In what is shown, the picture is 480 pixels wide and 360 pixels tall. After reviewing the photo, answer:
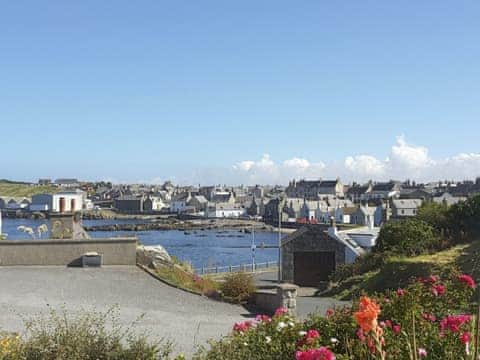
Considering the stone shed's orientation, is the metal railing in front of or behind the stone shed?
behind

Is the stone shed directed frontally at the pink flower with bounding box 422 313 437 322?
yes

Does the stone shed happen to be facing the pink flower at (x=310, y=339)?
yes

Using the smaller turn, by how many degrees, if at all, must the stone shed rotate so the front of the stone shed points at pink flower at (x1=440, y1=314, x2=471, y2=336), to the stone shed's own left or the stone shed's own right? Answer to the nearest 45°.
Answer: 0° — it already faces it

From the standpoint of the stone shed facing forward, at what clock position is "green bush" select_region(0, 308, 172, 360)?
The green bush is roughly at 12 o'clock from the stone shed.

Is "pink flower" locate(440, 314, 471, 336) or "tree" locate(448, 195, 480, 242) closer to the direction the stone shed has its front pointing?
the pink flower

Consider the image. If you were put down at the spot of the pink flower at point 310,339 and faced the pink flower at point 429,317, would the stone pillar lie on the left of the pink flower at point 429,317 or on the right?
left

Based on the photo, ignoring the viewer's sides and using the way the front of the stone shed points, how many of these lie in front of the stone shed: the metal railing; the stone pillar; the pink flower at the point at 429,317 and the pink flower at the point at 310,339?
3

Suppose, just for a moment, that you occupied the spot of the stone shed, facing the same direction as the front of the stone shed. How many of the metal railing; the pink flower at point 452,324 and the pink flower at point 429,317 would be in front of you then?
2

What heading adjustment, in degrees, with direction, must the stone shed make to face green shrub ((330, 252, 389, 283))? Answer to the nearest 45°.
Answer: approximately 45° to its left
